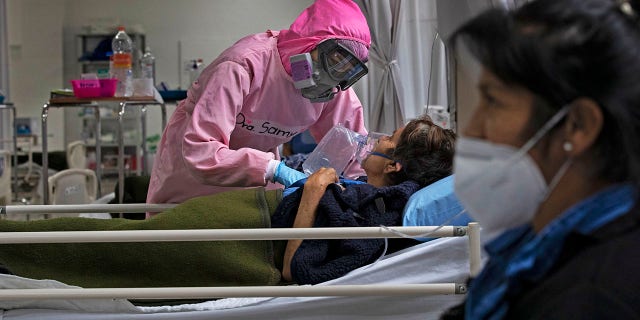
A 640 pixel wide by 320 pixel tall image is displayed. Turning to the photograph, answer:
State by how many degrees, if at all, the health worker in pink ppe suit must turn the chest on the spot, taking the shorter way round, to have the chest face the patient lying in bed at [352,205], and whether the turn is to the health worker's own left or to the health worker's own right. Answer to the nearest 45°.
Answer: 0° — they already face them

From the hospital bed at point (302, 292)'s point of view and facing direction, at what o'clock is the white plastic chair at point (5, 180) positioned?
The white plastic chair is roughly at 2 o'clock from the hospital bed.

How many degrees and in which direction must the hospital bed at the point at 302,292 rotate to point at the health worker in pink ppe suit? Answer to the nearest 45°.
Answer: approximately 90° to its right

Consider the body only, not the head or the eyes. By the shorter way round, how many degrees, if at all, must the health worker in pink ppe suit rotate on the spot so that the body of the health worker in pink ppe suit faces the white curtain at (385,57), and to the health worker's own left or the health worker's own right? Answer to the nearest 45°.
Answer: approximately 90° to the health worker's own left

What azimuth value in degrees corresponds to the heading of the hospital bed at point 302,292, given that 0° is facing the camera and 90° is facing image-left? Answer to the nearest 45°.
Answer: approximately 90°

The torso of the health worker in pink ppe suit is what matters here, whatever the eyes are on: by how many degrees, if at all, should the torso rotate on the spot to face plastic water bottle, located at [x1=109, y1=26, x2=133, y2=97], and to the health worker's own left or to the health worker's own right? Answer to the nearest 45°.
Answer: approximately 180°

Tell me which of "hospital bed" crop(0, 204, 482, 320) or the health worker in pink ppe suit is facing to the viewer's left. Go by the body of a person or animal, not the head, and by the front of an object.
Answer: the hospital bed

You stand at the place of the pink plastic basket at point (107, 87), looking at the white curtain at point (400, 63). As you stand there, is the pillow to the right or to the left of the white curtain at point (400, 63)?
right

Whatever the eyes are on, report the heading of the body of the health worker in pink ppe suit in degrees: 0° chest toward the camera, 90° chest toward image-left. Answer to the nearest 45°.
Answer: approximately 315°

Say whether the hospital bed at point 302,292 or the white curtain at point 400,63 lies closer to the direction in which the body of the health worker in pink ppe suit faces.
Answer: the hospital bed

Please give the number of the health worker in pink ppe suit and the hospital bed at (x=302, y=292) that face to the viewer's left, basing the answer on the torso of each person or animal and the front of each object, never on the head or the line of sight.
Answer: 1

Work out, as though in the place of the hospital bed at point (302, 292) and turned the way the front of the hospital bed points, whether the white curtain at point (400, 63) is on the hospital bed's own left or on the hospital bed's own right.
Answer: on the hospital bed's own right

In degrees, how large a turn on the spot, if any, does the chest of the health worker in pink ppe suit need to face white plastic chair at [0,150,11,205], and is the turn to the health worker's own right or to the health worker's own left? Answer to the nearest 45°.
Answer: approximately 180°
